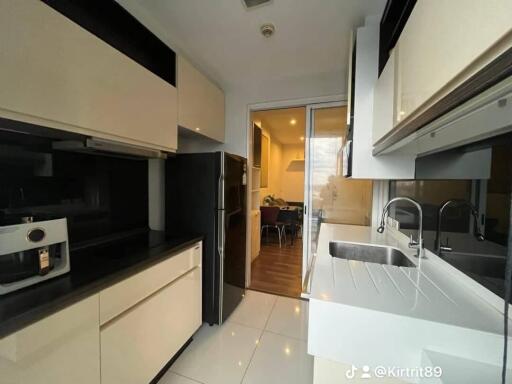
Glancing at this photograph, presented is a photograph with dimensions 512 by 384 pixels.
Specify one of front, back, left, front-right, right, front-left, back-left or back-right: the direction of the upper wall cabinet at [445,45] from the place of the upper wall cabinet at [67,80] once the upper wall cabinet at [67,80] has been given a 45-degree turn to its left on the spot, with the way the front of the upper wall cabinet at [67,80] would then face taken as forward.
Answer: front-right

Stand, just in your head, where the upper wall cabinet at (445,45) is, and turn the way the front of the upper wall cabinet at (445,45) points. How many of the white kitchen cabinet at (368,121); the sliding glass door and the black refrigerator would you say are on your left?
0

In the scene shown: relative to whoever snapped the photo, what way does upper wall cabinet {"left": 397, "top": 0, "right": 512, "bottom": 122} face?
facing the viewer and to the left of the viewer

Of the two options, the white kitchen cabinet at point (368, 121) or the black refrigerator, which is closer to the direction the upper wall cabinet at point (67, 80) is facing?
the white kitchen cabinet

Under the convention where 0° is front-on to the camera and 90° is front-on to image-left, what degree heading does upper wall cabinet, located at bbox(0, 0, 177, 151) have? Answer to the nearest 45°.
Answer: approximately 315°

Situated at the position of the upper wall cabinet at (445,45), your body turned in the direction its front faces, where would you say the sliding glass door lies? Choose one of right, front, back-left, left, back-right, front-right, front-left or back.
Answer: right

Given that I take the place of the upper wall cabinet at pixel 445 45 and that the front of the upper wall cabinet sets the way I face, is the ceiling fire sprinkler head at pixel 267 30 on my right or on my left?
on my right

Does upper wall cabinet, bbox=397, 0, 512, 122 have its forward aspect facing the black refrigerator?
no

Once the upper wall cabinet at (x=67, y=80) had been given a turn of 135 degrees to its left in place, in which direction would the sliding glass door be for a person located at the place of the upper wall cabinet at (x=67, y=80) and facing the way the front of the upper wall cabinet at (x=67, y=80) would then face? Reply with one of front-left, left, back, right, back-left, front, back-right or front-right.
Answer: right

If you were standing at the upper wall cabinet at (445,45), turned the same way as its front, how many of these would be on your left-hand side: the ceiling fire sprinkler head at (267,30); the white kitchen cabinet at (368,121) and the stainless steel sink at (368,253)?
0

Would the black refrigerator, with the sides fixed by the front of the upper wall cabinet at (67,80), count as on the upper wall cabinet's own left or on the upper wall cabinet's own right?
on the upper wall cabinet's own left

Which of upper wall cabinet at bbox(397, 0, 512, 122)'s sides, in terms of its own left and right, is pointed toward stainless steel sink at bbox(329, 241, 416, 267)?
right

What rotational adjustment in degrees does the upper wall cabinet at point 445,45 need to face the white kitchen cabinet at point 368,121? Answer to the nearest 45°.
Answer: approximately 90° to its right
